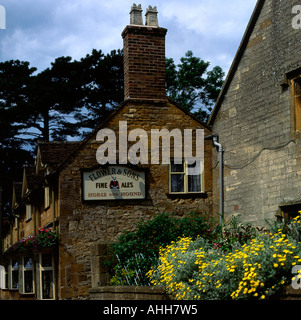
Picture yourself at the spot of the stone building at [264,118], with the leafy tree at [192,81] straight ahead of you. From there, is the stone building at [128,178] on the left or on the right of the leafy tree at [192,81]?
left

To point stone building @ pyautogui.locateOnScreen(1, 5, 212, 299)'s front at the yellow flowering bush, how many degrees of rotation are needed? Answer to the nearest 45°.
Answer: approximately 90° to its left
